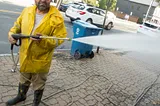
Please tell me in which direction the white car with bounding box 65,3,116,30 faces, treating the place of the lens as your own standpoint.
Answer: facing away from the viewer and to the right of the viewer

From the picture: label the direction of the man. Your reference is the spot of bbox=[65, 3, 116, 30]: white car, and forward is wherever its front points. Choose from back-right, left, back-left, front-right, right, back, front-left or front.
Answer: back-right

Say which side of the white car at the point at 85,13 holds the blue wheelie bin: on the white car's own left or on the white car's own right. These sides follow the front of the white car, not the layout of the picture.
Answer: on the white car's own right

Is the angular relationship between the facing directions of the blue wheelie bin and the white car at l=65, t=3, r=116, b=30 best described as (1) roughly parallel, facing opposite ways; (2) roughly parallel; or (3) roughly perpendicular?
roughly perpendicular
